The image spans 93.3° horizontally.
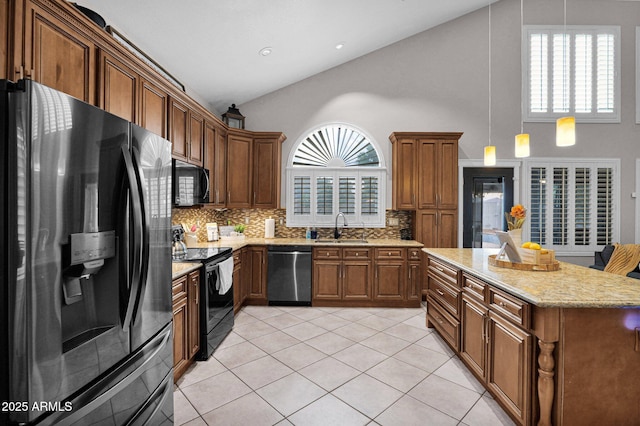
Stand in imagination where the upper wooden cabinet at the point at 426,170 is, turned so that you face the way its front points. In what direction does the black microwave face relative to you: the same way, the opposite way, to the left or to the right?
to the left

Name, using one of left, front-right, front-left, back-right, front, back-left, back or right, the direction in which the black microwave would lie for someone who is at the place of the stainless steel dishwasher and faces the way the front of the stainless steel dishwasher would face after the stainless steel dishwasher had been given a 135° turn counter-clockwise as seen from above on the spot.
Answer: back

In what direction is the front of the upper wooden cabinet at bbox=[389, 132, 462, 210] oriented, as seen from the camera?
facing the viewer

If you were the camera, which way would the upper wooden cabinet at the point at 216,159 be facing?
facing to the right of the viewer

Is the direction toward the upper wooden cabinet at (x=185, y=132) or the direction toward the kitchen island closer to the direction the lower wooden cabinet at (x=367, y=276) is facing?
the kitchen island

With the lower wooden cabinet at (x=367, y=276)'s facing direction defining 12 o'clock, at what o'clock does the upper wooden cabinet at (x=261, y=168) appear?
The upper wooden cabinet is roughly at 3 o'clock from the lower wooden cabinet.

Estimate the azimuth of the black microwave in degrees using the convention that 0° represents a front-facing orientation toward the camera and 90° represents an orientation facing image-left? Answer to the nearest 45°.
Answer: approximately 315°

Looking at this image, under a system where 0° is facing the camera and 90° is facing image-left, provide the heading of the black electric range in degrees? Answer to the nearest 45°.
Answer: approximately 270°

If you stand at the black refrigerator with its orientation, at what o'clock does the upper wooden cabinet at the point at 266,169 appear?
The upper wooden cabinet is roughly at 9 o'clock from the black refrigerator.

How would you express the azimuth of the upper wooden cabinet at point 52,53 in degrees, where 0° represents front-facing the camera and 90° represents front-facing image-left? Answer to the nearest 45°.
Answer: approximately 315°

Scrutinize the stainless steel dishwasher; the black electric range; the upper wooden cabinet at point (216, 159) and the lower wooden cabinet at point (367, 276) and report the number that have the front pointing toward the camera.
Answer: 2

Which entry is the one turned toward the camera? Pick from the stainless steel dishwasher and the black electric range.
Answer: the stainless steel dishwasher

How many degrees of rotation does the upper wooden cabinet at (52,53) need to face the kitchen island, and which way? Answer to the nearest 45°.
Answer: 0° — it already faces it

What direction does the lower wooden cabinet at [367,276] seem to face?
toward the camera

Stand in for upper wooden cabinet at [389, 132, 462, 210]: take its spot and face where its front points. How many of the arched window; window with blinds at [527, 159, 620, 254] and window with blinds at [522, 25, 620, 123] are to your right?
1

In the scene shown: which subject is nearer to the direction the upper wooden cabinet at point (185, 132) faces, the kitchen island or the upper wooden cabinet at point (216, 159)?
the kitchen island
